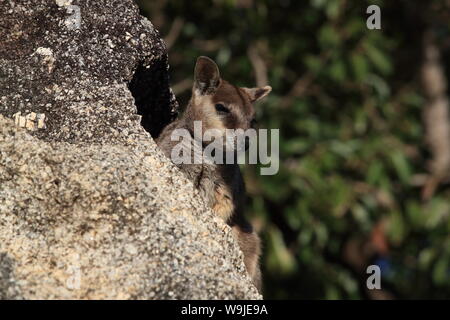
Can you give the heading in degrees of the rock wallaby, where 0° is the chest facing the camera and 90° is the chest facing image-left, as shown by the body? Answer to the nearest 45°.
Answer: approximately 315°
